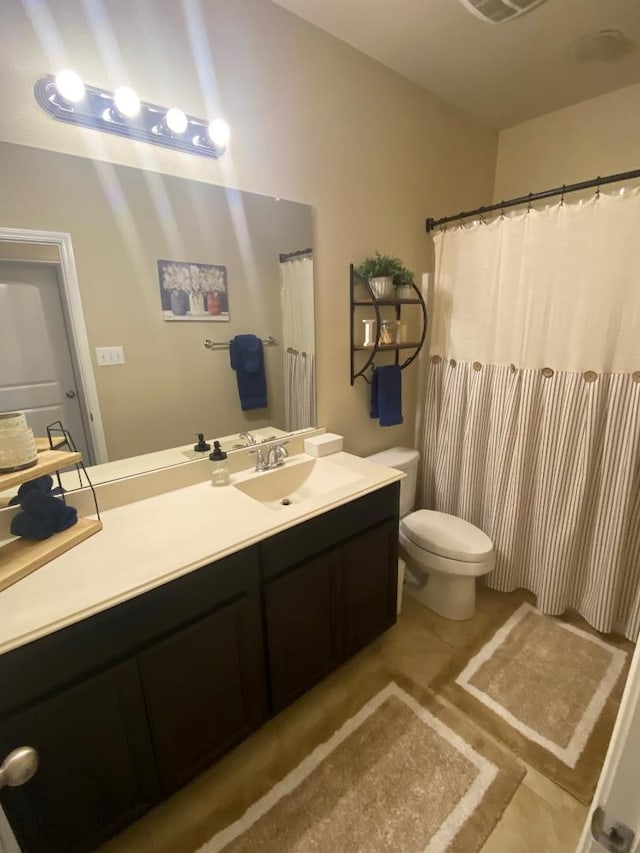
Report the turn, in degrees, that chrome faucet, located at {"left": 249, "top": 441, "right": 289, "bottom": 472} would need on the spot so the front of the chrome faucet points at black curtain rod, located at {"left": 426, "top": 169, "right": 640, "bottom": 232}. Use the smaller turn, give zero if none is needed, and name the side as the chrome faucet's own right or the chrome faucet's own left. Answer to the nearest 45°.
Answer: approximately 45° to the chrome faucet's own left

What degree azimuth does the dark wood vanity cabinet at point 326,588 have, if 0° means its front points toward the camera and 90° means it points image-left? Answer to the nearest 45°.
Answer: approximately 315°

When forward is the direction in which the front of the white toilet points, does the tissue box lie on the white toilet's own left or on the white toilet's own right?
on the white toilet's own right

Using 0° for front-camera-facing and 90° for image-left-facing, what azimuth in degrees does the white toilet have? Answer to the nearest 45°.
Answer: approximately 315°

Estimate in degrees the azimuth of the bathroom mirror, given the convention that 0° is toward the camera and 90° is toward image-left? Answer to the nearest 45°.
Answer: approximately 315°
